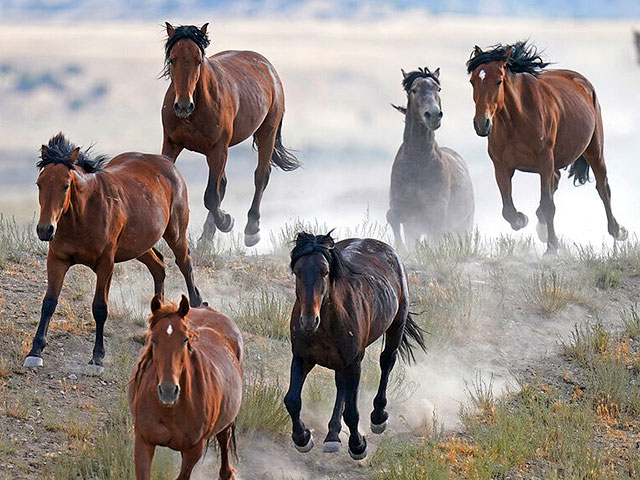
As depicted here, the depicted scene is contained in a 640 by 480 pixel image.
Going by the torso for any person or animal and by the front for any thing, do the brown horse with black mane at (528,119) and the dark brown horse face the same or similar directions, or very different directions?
same or similar directions

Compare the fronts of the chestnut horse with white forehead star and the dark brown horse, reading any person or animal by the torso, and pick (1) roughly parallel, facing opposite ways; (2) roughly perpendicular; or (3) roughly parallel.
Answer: roughly parallel

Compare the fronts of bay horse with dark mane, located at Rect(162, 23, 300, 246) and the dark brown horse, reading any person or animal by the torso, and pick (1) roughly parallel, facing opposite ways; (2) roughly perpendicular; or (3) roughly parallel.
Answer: roughly parallel

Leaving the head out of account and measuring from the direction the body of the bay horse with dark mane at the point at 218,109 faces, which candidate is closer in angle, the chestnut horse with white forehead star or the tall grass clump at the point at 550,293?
the chestnut horse with white forehead star

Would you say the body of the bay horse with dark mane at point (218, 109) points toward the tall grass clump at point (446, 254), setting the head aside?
no

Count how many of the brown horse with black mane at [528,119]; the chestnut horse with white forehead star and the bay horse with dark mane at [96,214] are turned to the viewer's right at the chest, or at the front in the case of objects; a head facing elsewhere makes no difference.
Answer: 0

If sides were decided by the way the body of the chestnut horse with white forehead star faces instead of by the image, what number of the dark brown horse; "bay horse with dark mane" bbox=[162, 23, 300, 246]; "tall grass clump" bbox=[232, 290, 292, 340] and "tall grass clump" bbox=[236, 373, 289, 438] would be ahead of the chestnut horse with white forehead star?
0

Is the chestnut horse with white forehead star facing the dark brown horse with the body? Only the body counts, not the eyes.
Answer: no

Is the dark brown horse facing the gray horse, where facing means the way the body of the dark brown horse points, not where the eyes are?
no

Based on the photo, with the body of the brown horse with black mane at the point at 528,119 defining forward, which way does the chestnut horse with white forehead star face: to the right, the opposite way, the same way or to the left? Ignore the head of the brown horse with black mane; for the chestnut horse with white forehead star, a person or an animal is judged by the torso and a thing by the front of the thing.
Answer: the same way

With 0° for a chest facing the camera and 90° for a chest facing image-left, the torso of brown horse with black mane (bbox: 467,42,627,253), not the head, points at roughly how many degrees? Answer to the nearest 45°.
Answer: approximately 45°

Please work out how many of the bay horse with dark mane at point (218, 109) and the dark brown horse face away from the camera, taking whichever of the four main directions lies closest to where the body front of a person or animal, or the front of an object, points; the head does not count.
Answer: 0

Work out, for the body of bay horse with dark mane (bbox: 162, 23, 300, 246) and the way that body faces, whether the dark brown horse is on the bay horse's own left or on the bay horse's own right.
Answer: on the bay horse's own left

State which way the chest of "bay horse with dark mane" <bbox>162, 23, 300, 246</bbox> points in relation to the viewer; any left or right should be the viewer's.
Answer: facing the viewer and to the left of the viewer

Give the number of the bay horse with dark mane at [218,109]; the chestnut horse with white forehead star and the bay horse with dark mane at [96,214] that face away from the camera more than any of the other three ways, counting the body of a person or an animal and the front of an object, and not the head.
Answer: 0

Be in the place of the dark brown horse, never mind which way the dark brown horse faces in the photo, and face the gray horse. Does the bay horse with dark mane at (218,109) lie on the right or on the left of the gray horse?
left

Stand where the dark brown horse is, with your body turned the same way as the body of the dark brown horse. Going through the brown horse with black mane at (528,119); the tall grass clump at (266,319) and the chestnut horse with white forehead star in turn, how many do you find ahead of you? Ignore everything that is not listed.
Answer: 1

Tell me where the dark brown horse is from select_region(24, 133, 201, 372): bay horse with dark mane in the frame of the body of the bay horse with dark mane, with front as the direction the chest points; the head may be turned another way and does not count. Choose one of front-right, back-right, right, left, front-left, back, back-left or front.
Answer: left

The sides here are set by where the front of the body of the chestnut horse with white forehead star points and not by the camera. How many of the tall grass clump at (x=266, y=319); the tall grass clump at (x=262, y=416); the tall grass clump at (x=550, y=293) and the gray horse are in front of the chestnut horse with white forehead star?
0
